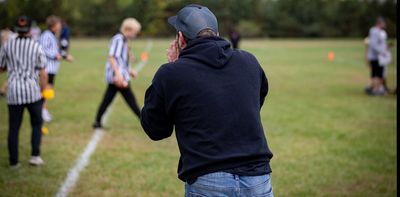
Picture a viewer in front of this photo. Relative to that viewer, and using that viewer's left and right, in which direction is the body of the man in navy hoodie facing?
facing away from the viewer and to the left of the viewer

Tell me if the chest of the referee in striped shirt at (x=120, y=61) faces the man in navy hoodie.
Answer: no

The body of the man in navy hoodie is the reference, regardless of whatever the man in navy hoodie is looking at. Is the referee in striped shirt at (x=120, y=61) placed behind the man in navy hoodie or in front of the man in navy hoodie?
in front

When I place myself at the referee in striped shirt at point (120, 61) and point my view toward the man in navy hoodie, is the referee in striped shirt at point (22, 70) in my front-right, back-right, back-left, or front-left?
front-right

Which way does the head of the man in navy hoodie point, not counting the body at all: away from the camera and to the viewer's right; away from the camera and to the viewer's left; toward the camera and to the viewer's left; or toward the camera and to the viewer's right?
away from the camera and to the viewer's left

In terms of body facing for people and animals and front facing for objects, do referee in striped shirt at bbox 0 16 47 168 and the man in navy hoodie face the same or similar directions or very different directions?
same or similar directions

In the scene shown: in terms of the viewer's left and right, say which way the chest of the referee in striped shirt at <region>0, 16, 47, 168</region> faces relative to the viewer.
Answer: facing away from the viewer

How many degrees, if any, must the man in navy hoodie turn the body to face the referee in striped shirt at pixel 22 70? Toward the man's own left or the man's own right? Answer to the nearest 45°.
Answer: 0° — they already face them

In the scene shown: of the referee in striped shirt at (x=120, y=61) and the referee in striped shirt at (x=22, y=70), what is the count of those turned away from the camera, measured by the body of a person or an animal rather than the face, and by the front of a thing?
1

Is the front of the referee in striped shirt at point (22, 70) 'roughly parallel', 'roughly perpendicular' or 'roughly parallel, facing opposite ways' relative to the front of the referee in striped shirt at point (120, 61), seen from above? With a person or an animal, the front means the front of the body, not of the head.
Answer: roughly perpendicular

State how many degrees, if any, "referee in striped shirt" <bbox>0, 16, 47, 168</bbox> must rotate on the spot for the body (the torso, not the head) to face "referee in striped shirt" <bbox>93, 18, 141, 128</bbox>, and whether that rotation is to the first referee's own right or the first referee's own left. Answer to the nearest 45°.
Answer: approximately 45° to the first referee's own right
